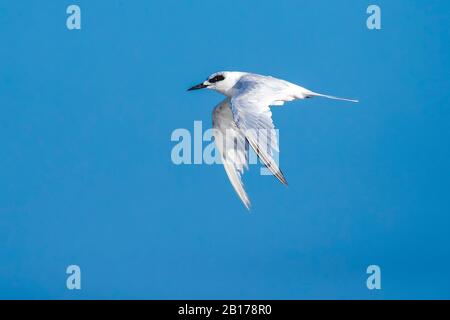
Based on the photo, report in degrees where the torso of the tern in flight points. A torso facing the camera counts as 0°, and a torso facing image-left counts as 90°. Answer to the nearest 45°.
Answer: approximately 90°
